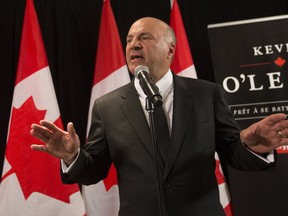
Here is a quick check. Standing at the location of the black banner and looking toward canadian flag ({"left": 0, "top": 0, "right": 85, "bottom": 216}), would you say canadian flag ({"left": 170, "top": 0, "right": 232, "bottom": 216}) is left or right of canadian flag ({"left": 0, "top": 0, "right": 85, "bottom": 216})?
right

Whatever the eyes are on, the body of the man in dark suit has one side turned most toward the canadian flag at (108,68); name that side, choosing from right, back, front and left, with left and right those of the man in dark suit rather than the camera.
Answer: back

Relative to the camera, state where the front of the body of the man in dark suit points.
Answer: toward the camera

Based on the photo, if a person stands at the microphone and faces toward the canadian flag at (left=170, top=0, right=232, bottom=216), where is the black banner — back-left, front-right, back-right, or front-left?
front-right

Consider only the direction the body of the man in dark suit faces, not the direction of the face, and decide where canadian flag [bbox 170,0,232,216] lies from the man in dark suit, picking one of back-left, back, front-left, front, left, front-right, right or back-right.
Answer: back

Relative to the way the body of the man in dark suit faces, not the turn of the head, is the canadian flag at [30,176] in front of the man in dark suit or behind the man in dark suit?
behind

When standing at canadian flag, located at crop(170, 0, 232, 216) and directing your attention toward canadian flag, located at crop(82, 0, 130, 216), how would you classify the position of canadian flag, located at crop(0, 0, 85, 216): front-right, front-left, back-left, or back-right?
front-left

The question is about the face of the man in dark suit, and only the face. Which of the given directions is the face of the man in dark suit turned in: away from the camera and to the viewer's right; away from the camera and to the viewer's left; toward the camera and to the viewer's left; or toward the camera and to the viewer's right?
toward the camera and to the viewer's left
